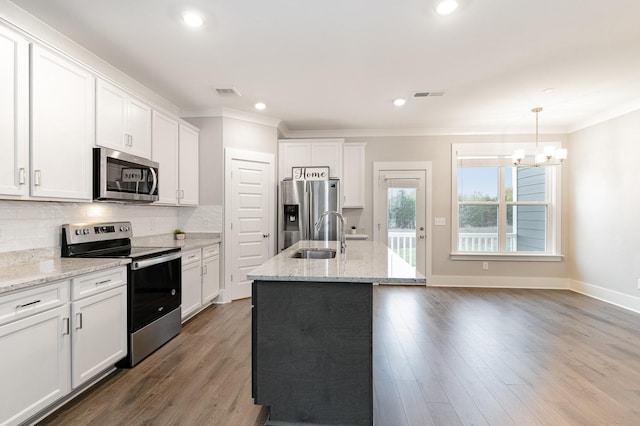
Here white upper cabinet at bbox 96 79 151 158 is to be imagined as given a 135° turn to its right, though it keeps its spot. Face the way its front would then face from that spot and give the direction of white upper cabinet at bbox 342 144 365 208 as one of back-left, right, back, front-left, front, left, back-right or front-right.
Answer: back

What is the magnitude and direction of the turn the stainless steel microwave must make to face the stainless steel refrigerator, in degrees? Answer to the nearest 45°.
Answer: approximately 45° to its left

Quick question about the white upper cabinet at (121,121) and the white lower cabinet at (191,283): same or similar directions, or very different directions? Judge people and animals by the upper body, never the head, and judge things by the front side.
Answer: same or similar directions

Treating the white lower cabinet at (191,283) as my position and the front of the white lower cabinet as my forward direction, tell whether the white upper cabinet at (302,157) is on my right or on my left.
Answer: on my left

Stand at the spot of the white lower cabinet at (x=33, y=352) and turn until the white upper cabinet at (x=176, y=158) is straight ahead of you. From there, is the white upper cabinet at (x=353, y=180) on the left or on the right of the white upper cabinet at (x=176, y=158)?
right

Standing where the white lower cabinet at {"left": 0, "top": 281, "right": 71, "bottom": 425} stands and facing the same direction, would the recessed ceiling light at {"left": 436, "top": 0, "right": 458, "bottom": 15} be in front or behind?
in front

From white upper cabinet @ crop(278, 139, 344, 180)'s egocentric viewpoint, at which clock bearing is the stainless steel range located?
The stainless steel range is roughly at 1 o'clock from the white upper cabinet.

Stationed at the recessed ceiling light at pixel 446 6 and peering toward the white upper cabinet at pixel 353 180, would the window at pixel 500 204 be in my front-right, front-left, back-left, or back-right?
front-right

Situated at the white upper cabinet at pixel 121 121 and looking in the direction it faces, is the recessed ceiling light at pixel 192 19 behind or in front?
in front

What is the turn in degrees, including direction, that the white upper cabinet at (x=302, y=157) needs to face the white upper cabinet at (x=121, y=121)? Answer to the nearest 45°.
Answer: approximately 45° to its right

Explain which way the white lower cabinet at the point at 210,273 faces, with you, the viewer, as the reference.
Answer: facing the viewer and to the right of the viewer

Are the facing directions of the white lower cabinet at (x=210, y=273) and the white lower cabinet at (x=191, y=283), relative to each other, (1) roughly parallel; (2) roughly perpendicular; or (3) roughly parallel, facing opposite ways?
roughly parallel

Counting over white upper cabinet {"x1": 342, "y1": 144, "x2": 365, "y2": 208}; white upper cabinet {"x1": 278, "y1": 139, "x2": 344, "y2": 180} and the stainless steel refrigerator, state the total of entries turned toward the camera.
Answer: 3

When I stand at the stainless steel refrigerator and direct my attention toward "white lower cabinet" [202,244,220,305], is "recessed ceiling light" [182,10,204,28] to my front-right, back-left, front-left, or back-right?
front-left

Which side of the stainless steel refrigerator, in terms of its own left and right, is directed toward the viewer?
front

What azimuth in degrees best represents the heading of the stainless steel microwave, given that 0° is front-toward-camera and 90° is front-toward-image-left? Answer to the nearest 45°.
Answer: approximately 315°

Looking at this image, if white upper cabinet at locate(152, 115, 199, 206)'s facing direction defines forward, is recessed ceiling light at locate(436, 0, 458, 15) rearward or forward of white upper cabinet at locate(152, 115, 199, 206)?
forward

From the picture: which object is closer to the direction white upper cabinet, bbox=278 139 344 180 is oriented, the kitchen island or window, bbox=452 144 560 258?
the kitchen island

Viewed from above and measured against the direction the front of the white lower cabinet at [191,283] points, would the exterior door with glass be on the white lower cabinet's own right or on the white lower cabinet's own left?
on the white lower cabinet's own left

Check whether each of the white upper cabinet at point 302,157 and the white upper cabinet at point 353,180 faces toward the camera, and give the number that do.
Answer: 2

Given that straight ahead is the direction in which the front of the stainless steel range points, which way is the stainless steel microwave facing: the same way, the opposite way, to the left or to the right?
the same way

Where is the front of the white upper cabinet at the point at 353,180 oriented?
toward the camera

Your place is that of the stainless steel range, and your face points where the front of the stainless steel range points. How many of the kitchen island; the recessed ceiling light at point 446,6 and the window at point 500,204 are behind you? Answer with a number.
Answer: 0

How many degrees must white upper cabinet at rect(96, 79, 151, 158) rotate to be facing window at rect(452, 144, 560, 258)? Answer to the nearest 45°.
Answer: approximately 45° to its left

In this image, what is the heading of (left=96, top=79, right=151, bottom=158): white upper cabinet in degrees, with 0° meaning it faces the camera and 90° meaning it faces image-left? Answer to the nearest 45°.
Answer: approximately 315°
